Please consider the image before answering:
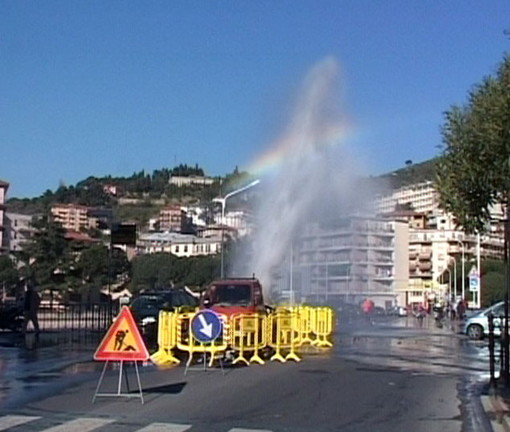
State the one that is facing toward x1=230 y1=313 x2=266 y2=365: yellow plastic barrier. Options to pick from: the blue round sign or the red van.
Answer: the red van

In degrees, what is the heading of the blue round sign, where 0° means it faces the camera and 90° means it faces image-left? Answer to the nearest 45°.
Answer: approximately 0°

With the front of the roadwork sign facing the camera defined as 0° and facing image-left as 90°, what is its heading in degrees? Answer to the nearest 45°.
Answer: approximately 0°

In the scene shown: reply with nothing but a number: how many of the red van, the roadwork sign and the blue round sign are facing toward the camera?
3

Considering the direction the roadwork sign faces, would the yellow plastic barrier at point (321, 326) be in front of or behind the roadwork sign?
behind

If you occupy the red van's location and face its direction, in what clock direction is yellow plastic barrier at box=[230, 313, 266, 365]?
The yellow plastic barrier is roughly at 12 o'clock from the red van.

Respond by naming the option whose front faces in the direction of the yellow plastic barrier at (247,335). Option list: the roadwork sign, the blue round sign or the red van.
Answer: the red van

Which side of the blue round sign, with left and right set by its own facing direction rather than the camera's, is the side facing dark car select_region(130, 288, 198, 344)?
back
